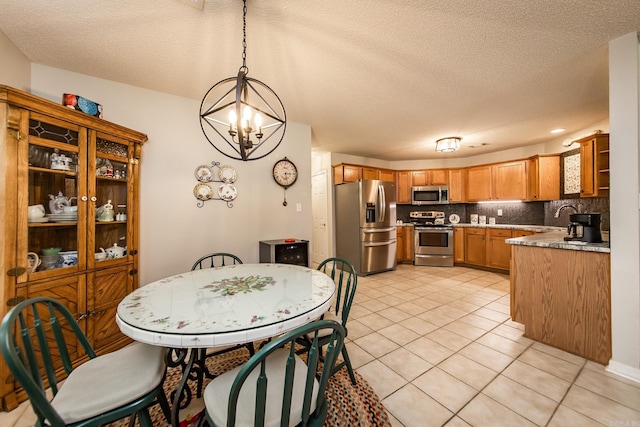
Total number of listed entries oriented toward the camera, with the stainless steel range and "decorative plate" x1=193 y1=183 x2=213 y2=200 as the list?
2

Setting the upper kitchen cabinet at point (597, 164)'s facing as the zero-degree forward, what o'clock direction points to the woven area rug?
The woven area rug is roughly at 11 o'clock from the upper kitchen cabinet.

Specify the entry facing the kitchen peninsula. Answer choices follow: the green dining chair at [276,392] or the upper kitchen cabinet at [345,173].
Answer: the upper kitchen cabinet

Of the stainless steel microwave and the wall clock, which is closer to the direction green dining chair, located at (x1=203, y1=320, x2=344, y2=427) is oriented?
the wall clock

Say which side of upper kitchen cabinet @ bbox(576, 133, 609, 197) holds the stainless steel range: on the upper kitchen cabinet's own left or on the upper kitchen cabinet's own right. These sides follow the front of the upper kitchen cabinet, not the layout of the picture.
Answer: on the upper kitchen cabinet's own right

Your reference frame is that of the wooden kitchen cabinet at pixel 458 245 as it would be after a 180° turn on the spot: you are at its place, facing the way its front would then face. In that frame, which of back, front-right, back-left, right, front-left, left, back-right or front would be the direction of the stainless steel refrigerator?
back-left

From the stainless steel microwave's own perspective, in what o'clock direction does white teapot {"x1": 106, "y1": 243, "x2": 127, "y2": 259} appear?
The white teapot is roughly at 1 o'clock from the stainless steel microwave.

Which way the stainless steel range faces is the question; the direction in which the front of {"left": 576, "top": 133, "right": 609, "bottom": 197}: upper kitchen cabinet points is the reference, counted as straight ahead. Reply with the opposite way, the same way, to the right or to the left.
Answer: to the left

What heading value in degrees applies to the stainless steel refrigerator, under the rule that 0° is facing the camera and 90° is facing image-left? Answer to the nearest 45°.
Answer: approximately 315°

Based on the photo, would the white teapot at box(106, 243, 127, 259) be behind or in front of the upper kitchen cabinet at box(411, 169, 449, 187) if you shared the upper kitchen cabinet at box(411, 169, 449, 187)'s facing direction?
in front
